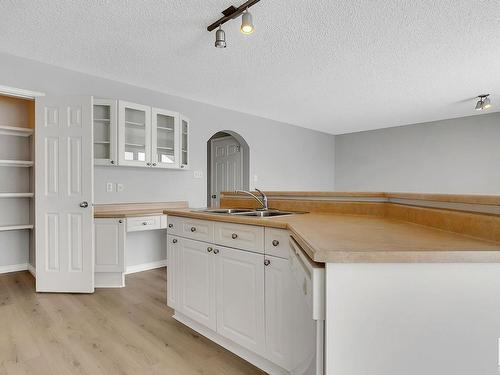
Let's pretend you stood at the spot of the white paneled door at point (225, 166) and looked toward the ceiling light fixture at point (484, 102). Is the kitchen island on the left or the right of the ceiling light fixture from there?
right

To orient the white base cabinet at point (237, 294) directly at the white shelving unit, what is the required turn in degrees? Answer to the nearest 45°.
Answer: approximately 90° to its right

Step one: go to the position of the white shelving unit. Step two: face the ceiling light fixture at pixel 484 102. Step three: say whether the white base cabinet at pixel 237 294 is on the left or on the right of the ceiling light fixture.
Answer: right

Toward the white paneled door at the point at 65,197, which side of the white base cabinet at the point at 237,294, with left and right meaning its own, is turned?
right

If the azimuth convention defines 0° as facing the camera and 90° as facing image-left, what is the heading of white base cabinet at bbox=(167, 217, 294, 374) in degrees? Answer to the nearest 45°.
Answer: approximately 45°

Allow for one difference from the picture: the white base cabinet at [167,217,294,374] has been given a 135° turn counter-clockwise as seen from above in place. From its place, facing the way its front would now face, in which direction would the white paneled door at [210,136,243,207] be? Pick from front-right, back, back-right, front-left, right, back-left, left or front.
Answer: left
